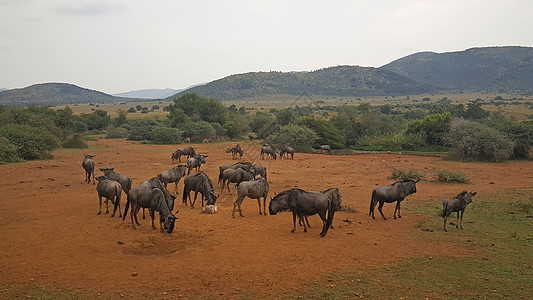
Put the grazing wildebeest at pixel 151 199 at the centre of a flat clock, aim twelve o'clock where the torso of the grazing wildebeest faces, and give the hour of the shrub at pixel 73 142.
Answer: The shrub is roughly at 7 o'clock from the grazing wildebeest.

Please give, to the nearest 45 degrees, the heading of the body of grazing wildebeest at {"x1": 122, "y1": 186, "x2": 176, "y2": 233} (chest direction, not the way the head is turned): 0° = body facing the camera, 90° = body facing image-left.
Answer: approximately 315°

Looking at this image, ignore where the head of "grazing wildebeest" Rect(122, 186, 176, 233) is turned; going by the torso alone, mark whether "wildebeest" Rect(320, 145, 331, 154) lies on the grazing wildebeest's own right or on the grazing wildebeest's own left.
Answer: on the grazing wildebeest's own left

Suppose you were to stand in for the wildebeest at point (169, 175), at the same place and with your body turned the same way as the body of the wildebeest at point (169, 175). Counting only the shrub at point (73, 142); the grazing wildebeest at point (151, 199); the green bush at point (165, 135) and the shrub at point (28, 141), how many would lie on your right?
1
